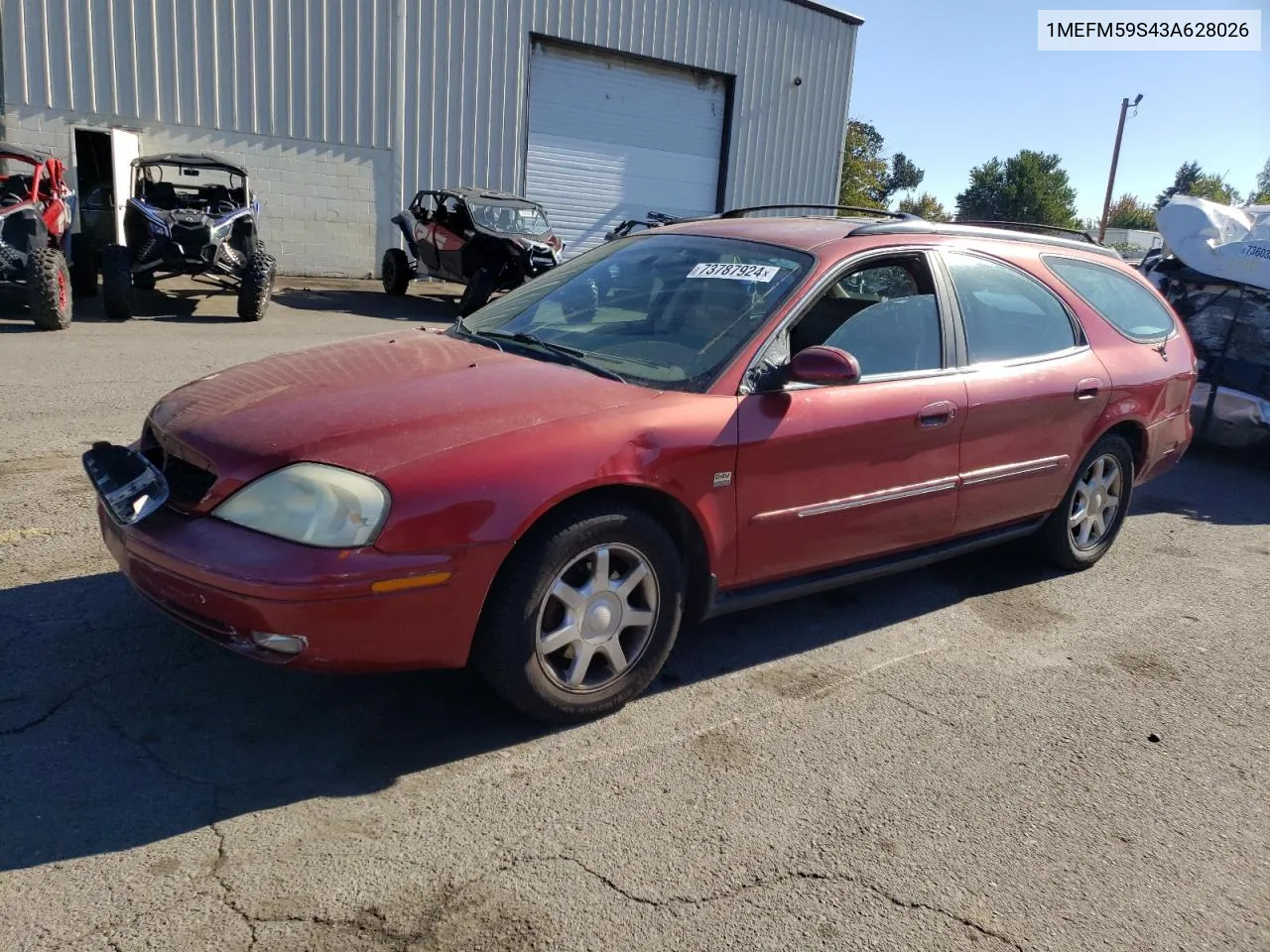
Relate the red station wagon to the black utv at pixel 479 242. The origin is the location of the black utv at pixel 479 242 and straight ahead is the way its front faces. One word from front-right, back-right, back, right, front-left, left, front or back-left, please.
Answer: front-right

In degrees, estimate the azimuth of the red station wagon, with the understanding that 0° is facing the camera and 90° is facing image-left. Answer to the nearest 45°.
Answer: approximately 45°

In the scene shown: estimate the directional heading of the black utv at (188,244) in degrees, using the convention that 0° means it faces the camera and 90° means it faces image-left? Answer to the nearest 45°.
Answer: approximately 0°

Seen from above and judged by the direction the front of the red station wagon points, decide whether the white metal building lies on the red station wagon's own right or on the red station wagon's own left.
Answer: on the red station wagon's own right

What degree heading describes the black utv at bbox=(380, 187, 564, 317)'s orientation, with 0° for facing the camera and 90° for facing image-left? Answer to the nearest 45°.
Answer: approximately 315°

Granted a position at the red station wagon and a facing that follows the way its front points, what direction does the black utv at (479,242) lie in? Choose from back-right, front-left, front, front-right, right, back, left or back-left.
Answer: back-right

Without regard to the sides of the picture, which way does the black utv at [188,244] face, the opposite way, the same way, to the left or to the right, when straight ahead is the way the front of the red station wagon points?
to the left

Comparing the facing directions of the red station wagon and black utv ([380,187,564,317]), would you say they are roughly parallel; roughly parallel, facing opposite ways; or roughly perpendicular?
roughly perpendicular

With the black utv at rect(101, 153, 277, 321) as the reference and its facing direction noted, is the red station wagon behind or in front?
in front

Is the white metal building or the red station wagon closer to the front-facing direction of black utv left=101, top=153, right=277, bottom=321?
the red station wagon
